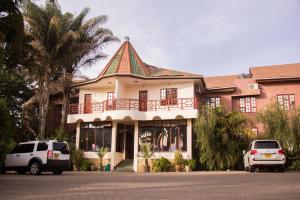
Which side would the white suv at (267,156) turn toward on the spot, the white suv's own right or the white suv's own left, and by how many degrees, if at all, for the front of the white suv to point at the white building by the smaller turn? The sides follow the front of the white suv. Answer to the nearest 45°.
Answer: approximately 45° to the white suv's own left

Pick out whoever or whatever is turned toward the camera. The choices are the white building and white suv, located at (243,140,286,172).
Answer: the white building

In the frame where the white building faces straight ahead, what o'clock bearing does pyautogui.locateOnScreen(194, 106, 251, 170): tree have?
The tree is roughly at 10 o'clock from the white building.

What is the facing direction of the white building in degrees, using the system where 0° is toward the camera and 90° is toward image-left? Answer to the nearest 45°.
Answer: approximately 0°

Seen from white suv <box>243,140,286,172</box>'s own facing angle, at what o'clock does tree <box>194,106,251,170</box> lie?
The tree is roughly at 9 o'clock from the white suv.

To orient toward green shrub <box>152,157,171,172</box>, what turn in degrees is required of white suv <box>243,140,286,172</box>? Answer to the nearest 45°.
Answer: approximately 45° to its left

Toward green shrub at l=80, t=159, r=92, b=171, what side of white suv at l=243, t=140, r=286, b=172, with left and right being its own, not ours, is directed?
left

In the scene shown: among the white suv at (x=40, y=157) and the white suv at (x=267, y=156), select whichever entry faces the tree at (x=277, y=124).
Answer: the white suv at (x=267, y=156)

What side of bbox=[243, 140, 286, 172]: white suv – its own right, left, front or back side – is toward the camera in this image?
back

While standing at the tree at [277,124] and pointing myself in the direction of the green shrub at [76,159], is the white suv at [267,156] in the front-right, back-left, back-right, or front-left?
front-left

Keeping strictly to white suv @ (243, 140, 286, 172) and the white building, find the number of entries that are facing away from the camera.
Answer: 1

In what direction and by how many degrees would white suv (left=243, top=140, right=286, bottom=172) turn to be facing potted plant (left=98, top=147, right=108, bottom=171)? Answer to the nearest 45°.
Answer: approximately 90° to its left

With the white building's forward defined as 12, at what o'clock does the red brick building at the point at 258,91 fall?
The red brick building is roughly at 9 o'clock from the white building.

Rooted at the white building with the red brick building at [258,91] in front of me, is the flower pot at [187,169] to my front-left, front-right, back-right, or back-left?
front-right
